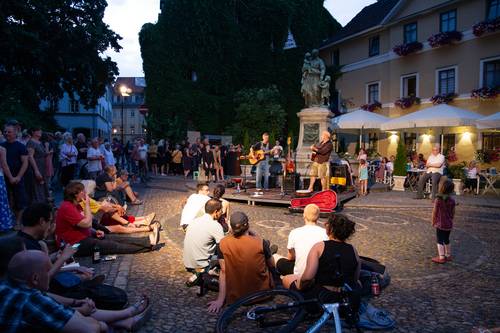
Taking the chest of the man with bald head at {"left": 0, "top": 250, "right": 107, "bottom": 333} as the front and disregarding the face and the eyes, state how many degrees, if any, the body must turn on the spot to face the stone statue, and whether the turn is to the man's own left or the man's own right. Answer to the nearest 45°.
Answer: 0° — they already face it

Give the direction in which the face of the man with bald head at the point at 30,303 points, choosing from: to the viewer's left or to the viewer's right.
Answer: to the viewer's right

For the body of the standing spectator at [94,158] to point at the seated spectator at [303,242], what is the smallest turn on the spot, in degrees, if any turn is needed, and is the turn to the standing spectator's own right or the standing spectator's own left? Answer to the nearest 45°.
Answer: approximately 45° to the standing spectator's own right

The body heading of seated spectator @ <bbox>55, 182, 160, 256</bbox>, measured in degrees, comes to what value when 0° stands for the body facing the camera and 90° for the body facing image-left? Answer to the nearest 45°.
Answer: approximately 270°

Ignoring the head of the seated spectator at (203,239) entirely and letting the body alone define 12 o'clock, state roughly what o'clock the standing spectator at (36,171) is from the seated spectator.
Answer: The standing spectator is roughly at 9 o'clock from the seated spectator.

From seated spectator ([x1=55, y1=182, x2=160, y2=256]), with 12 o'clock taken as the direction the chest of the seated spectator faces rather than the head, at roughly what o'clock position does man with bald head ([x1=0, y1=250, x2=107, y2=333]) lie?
The man with bald head is roughly at 3 o'clock from the seated spectator.

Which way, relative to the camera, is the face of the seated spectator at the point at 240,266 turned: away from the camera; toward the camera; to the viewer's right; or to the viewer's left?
away from the camera

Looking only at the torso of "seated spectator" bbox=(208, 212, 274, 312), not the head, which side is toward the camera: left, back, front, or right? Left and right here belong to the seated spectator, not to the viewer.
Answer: back

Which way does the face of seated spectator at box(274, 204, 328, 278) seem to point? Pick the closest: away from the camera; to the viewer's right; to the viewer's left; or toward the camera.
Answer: away from the camera

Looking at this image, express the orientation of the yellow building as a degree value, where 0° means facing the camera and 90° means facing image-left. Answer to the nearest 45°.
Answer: approximately 45°
